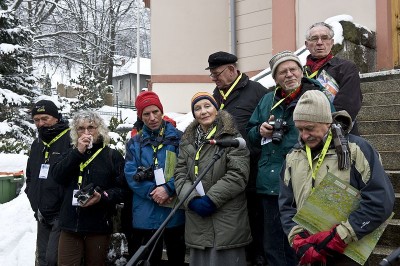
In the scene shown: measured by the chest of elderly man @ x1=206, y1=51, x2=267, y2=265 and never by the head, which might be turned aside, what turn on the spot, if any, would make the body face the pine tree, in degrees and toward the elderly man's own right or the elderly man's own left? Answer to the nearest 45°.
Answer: approximately 90° to the elderly man's own right

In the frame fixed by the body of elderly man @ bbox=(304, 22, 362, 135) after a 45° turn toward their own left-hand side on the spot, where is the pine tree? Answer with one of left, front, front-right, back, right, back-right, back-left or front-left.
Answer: back-right

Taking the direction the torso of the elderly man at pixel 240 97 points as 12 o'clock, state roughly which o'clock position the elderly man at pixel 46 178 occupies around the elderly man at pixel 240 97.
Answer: the elderly man at pixel 46 178 is roughly at 2 o'clock from the elderly man at pixel 240 97.

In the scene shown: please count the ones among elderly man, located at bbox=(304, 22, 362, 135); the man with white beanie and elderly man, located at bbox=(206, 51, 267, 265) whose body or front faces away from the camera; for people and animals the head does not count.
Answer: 0

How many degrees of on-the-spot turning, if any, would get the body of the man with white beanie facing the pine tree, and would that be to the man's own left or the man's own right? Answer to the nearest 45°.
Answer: approximately 90° to the man's own right

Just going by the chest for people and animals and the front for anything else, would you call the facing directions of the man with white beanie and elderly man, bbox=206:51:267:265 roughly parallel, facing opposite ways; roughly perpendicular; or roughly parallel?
roughly parallel

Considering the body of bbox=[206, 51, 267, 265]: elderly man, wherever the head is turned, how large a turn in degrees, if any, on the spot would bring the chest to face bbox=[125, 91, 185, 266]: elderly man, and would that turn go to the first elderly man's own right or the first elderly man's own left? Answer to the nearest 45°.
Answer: approximately 45° to the first elderly man's own right

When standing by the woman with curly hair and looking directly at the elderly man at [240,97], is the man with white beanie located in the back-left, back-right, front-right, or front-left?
front-right

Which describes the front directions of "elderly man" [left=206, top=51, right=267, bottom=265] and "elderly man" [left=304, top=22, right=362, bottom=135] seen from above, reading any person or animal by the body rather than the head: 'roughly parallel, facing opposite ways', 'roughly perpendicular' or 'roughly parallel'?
roughly parallel

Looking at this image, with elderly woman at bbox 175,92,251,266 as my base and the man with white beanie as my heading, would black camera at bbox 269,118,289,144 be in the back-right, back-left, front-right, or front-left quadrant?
front-left

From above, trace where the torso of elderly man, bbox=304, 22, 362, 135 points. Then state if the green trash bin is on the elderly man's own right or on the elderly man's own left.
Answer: on the elderly man's own right

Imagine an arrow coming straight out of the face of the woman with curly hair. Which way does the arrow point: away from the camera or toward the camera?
toward the camera

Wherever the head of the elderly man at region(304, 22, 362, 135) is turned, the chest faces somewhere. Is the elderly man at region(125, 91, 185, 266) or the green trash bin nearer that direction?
the elderly man

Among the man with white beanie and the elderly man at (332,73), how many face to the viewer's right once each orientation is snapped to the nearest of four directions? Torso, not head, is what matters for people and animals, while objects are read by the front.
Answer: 0
